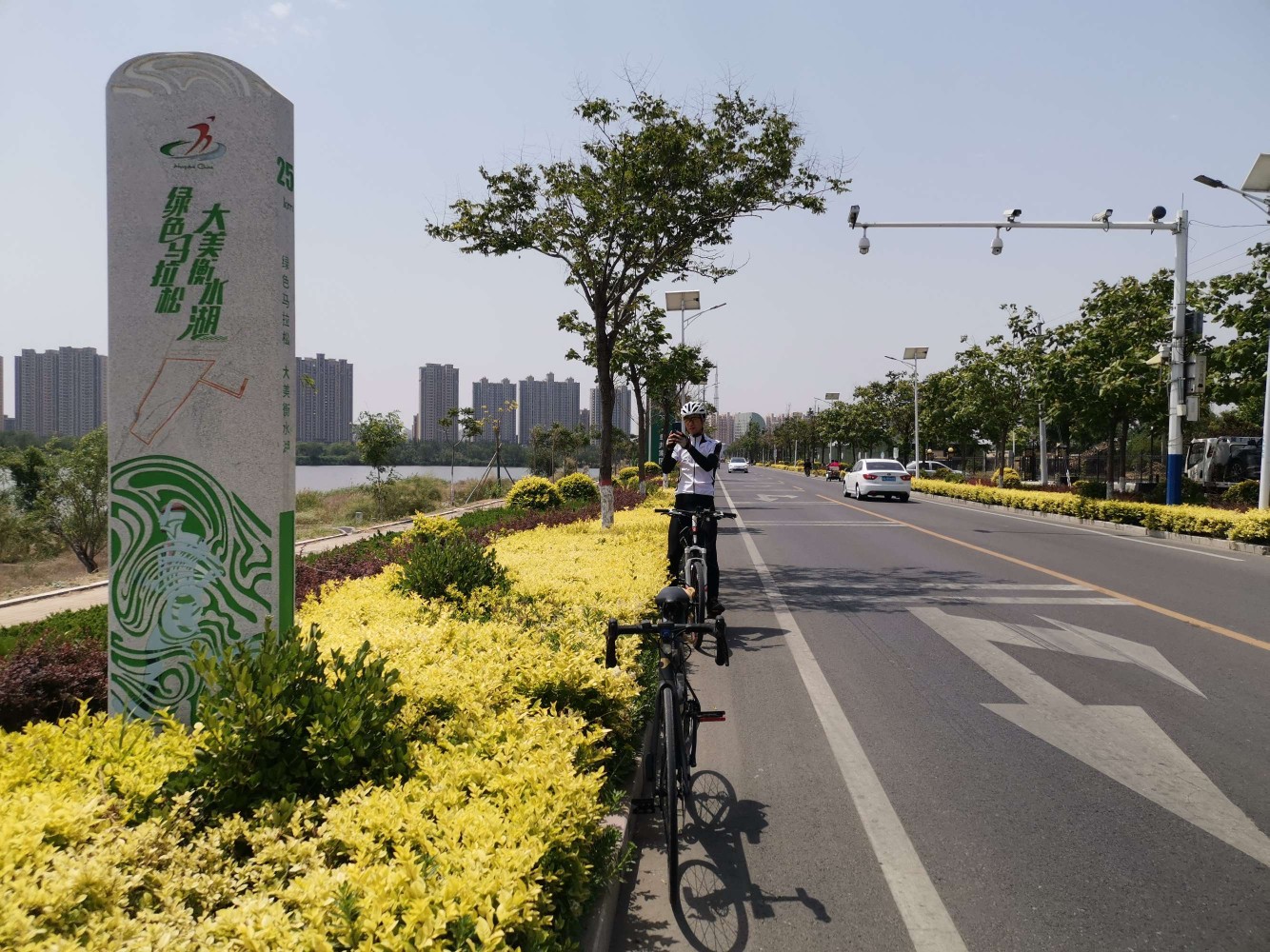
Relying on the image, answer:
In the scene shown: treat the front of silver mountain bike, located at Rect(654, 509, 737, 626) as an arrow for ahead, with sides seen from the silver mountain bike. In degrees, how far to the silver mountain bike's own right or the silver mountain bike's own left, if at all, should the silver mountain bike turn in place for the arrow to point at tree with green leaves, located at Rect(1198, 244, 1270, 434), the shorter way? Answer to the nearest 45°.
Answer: approximately 135° to the silver mountain bike's own left

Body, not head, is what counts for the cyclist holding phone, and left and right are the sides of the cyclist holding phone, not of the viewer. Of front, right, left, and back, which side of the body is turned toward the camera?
front

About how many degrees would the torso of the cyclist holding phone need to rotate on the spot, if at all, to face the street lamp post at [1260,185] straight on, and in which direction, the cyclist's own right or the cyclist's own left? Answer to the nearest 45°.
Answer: approximately 135° to the cyclist's own left

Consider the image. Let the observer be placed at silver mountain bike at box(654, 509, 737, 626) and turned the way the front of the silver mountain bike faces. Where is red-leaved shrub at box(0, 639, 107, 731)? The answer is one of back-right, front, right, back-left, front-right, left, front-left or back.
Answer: front-right

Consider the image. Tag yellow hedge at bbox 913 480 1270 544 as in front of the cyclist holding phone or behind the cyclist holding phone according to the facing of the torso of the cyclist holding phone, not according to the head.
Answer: behind

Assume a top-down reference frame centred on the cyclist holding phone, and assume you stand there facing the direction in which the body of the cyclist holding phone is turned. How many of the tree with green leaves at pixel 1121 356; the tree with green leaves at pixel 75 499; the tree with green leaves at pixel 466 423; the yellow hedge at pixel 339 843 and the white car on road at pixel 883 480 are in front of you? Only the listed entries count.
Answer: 1

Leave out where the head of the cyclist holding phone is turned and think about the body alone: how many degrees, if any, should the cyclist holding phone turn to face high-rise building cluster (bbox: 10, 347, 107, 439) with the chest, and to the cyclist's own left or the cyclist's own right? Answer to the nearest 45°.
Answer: approximately 135° to the cyclist's own right

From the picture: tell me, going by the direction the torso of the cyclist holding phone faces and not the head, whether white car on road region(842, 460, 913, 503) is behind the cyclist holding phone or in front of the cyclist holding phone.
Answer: behind

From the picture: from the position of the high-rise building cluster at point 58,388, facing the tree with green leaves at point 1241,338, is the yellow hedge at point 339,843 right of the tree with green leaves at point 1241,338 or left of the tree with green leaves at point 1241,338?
right

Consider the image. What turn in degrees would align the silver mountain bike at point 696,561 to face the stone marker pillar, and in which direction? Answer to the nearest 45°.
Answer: approximately 45° to its right

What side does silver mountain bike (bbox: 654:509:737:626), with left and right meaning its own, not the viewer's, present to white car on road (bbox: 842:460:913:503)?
back

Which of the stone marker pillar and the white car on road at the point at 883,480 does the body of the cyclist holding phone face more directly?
the stone marker pillar

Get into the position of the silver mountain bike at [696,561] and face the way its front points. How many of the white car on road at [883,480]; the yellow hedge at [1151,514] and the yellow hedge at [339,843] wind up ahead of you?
1
